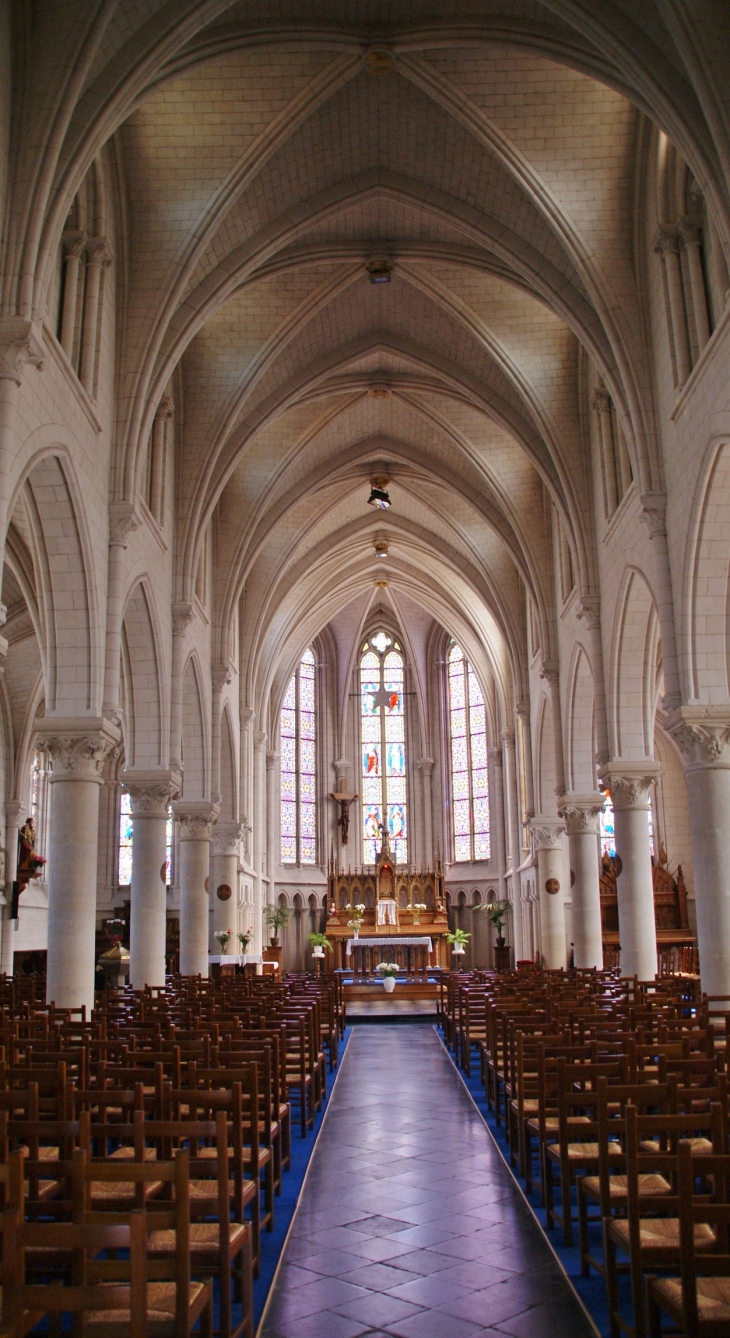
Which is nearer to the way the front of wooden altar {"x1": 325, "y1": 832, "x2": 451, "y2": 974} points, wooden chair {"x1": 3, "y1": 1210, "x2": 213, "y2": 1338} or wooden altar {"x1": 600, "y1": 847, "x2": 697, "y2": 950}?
the wooden chair

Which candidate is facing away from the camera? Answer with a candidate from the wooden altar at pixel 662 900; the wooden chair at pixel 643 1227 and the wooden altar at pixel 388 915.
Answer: the wooden chair

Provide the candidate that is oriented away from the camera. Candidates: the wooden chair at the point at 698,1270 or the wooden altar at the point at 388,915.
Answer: the wooden chair

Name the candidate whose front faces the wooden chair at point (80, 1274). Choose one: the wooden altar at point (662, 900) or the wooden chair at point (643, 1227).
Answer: the wooden altar

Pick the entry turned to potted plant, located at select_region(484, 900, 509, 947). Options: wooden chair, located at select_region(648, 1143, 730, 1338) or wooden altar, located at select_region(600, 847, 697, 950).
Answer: the wooden chair

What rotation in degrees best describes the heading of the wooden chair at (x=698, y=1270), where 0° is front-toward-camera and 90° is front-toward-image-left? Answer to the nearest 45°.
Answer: approximately 180°

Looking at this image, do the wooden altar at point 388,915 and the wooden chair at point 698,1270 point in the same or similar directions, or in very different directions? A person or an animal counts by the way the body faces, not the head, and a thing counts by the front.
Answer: very different directions

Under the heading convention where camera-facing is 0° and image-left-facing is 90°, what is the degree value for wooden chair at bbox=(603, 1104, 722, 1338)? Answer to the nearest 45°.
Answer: approximately 180°
